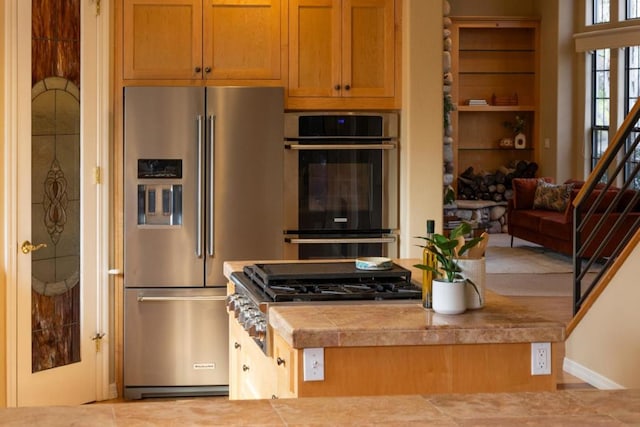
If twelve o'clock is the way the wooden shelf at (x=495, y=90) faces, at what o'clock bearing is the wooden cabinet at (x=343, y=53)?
The wooden cabinet is roughly at 12 o'clock from the wooden shelf.

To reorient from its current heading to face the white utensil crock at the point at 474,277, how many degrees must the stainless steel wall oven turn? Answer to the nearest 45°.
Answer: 0° — it already faces it

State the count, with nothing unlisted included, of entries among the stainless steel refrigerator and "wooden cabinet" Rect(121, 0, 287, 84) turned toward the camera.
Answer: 2

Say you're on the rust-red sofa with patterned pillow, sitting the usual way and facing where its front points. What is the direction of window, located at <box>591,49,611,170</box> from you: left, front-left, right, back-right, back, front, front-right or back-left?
back-right

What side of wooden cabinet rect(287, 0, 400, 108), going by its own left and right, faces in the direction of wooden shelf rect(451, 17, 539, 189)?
back

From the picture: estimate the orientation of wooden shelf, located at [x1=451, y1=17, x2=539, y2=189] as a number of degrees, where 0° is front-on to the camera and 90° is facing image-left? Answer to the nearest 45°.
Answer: approximately 0°

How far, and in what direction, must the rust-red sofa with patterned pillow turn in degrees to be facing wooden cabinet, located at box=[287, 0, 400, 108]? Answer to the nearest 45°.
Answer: approximately 45° to its left

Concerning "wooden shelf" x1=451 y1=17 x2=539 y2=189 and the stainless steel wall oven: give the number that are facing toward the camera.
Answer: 2

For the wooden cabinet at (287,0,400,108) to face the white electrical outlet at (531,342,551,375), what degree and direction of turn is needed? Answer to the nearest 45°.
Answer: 0° — it already faces it

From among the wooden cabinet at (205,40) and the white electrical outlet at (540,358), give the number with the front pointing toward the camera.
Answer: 2

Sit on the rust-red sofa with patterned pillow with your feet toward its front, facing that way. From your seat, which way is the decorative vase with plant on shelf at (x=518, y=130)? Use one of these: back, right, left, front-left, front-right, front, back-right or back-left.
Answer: back-right

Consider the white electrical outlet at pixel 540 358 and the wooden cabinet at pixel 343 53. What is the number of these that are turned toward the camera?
2
